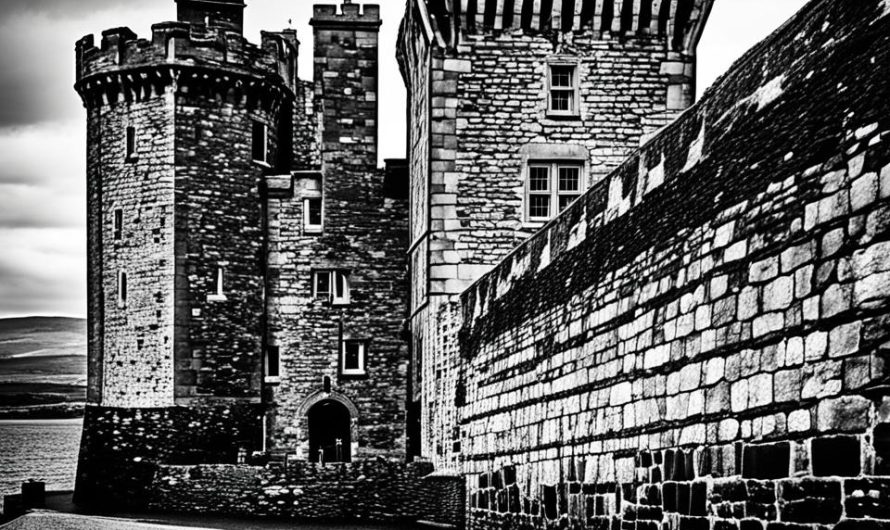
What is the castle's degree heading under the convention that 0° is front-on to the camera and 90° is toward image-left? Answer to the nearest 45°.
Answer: approximately 0°
